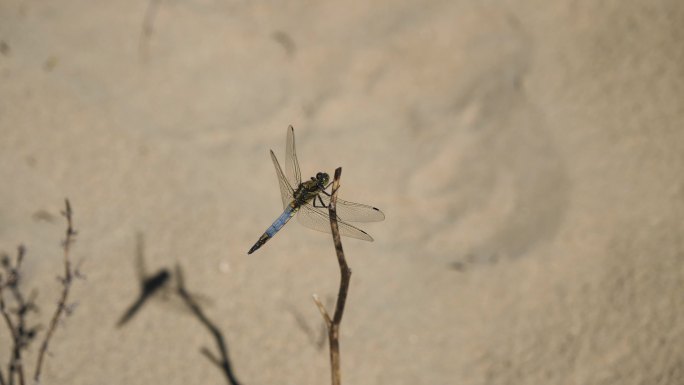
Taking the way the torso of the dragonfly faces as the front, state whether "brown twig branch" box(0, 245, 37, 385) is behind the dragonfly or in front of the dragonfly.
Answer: behind

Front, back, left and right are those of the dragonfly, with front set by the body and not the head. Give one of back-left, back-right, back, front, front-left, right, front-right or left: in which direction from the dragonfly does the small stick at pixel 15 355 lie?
back

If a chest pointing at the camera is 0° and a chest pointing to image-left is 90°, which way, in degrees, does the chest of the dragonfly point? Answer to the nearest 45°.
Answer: approximately 270°
